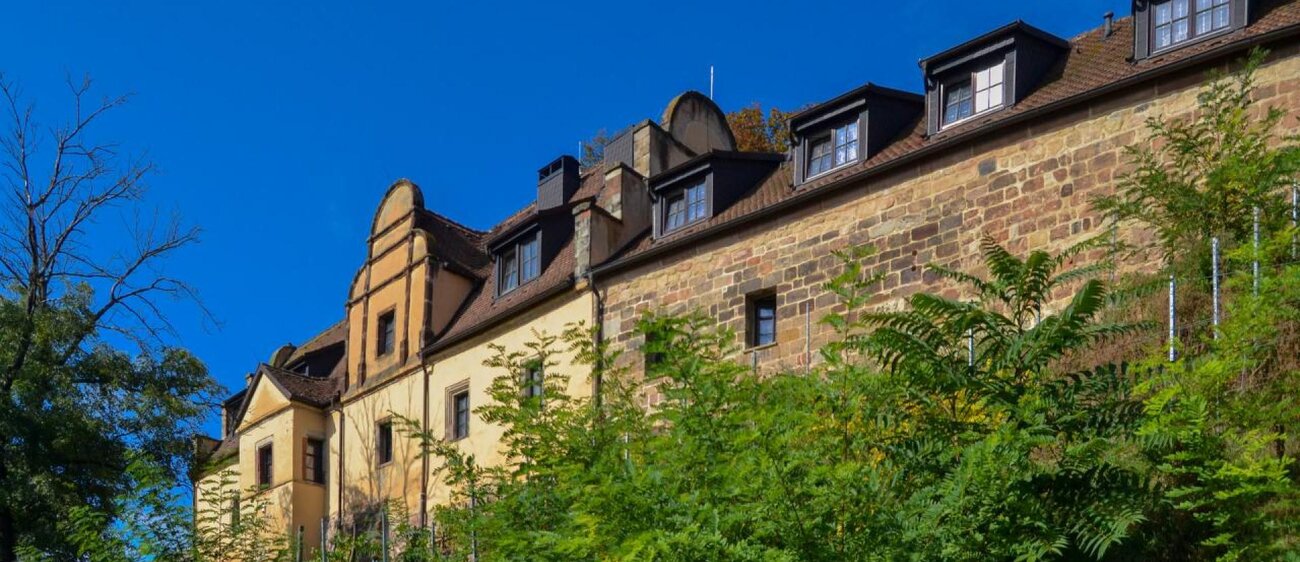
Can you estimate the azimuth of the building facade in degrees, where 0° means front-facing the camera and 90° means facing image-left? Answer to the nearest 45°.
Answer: approximately 45°

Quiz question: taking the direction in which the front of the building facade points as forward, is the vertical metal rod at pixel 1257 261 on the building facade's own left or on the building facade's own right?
on the building facade's own left

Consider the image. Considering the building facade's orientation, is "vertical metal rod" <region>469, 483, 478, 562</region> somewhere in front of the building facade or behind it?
in front

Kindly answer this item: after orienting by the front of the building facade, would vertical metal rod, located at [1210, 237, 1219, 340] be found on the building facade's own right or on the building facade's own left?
on the building facade's own left
